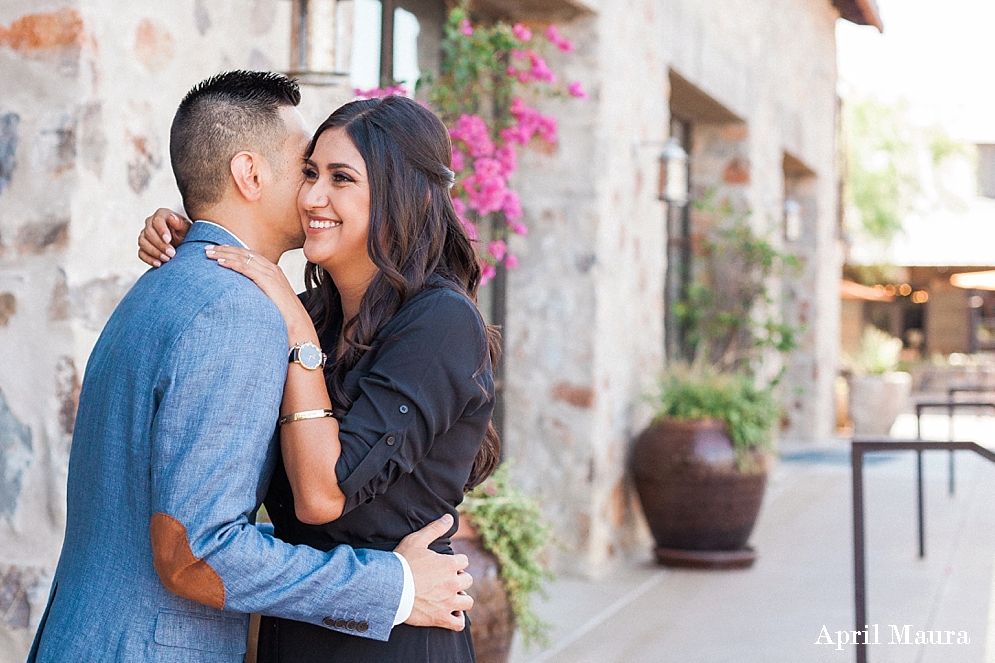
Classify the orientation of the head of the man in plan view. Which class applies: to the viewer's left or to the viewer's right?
to the viewer's right

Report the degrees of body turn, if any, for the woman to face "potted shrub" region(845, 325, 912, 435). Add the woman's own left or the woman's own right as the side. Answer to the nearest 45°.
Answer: approximately 135° to the woman's own right

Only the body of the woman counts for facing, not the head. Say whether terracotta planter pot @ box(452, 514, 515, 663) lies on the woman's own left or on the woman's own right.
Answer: on the woman's own right

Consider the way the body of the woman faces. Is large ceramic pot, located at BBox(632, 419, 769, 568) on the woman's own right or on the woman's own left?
on the woman's own right

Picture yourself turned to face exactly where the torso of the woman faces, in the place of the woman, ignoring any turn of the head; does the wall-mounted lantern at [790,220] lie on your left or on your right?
on your right

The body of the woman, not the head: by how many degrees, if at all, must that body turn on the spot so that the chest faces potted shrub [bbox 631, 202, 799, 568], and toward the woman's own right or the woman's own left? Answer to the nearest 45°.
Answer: approximately 135° to the woman's own right

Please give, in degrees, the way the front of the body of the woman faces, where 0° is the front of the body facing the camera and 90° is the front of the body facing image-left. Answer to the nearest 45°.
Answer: approximately 90°
